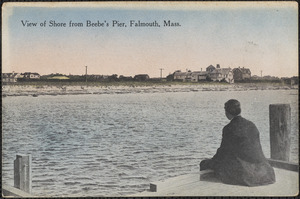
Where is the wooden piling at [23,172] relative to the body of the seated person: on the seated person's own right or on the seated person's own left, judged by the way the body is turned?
on the seated person's own left

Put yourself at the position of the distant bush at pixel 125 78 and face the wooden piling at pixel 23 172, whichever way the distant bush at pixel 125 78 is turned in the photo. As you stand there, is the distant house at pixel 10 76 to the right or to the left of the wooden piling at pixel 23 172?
right

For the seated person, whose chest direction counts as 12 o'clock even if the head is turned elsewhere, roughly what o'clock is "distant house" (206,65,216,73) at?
The distant house is roughly at 1 o'clock from the seated person.

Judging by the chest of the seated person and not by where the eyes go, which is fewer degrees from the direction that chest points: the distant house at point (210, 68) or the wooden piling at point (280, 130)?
the distant house

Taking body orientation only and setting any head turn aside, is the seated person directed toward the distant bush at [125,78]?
yes

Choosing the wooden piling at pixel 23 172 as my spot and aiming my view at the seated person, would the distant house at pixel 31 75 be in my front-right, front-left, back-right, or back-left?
back-left

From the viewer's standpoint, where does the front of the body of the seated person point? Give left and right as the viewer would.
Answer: facing away from the viewer and to the left of the viewer

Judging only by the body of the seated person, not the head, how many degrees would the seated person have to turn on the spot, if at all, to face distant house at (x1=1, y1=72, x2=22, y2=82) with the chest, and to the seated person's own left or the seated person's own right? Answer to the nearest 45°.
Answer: approximately 45° to the seated person's own left

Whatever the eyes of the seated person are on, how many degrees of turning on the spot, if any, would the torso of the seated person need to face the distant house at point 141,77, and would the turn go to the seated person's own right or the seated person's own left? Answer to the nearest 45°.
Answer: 0° — they already face it

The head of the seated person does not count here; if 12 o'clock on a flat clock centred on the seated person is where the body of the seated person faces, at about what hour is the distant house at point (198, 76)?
The distant house is roughly at 1 o'clock from the seated person.

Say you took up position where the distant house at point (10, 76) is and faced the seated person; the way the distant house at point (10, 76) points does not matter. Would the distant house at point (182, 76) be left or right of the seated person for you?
left
